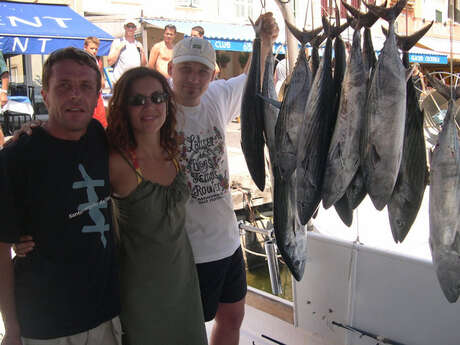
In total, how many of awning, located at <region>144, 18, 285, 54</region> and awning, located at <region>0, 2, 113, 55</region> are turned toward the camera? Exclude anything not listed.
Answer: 2

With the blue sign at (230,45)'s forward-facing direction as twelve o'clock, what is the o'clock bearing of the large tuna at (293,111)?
The large tuna is roughly at 12 o'clock from the blue sign.

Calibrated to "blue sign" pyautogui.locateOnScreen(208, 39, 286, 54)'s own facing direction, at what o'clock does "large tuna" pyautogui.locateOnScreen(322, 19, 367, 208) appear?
The large tuna is roughly at 12 o'clock from the blue sign.

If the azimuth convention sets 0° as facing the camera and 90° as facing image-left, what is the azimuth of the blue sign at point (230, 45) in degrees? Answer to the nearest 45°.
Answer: approximately 0°

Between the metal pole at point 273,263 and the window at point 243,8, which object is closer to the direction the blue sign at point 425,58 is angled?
the metal pole

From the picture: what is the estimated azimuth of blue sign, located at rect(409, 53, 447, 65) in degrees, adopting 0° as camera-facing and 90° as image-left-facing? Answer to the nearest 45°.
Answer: approximately 0°

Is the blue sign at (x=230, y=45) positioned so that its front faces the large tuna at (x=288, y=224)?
yes

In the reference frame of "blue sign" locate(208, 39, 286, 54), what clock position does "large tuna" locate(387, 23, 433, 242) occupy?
The large tuna is roughly at 12 o'clock from the blue sign.
